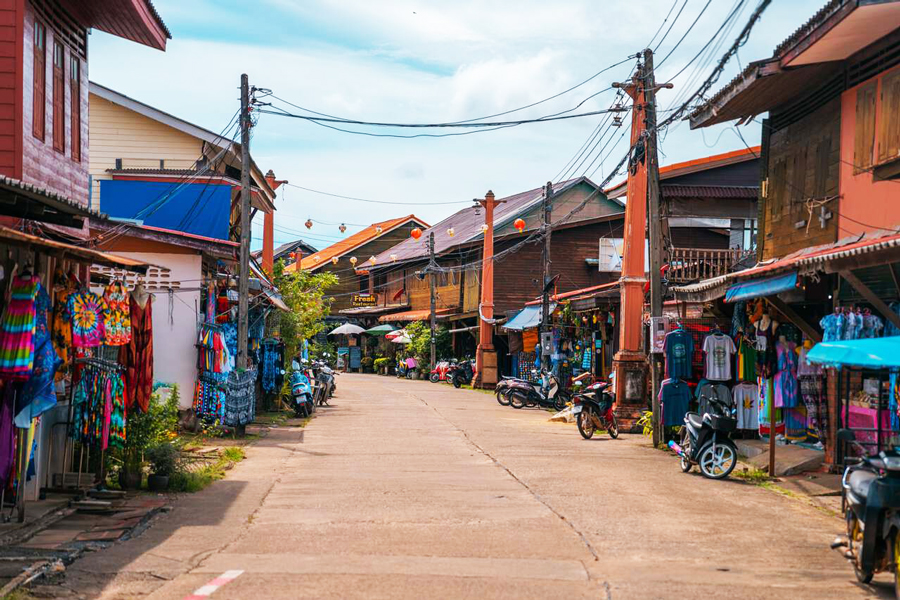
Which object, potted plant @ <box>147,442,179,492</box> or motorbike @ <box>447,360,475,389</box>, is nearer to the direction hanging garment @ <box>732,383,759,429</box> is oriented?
the potted plant

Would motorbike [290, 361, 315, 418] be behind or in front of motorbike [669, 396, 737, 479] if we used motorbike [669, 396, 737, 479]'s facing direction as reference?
behind

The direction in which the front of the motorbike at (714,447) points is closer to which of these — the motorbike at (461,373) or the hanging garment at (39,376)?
the hanging garment

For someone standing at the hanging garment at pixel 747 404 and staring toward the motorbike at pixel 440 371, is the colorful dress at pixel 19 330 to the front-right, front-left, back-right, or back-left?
back-left
